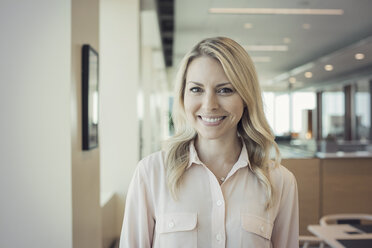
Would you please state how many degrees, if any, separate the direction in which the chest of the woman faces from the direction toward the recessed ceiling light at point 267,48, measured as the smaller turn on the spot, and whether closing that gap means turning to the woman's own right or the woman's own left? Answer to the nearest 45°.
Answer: approximately 180°

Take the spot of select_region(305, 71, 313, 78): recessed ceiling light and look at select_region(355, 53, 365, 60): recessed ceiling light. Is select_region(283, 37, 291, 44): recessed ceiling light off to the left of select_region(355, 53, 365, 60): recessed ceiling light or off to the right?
right

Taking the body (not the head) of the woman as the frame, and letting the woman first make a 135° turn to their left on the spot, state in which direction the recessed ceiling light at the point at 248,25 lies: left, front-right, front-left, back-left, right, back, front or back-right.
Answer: front-left

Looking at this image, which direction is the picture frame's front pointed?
to the viewer's right

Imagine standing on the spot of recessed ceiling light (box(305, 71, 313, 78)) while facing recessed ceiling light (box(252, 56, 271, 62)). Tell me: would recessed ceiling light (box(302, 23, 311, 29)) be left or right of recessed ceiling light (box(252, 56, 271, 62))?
left

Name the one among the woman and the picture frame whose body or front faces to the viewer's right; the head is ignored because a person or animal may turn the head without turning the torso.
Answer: the picture frame

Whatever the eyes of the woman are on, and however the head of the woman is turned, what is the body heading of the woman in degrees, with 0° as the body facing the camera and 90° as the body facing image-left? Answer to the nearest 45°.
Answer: approximately 0°

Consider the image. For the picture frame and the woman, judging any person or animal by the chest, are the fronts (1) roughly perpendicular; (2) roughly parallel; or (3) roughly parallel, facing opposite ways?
roughly perpendicular

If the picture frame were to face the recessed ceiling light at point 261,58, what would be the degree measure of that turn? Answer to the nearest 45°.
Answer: approximately 45° to its left

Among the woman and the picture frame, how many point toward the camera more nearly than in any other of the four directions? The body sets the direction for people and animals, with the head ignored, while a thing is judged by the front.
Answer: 1
